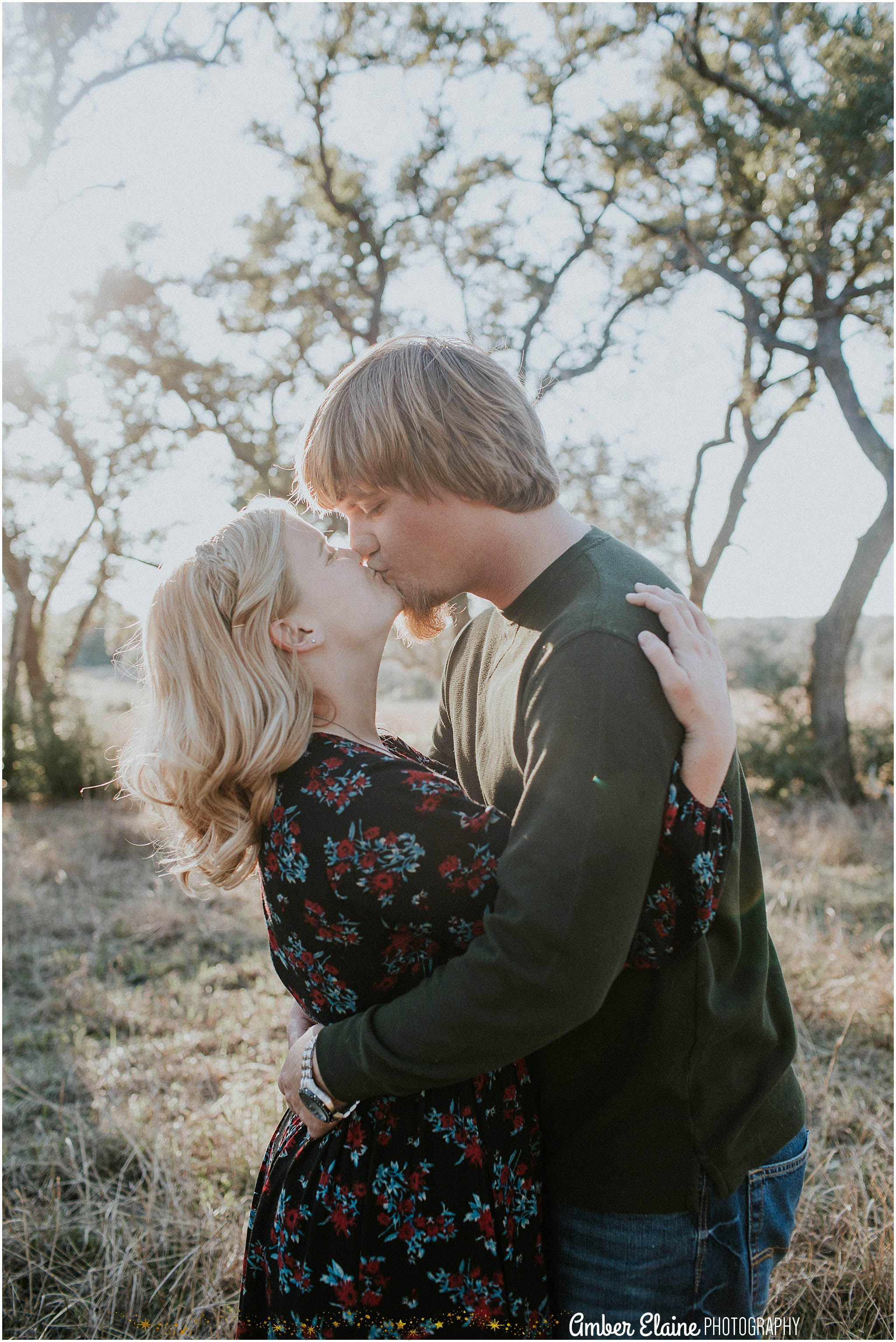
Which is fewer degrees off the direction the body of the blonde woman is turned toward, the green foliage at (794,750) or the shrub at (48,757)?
the green foliage

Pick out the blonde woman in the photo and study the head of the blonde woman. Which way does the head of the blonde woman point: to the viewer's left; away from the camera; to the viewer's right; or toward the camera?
to the viewer's right

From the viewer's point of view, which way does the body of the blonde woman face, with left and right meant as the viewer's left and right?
facing to the right of the viewer
